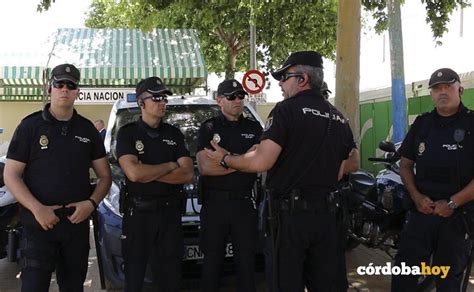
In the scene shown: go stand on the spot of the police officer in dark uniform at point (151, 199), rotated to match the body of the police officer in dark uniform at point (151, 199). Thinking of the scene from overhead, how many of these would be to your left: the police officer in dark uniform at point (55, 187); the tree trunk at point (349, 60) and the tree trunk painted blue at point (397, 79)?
2

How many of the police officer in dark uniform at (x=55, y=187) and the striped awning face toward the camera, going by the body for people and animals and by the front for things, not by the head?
2

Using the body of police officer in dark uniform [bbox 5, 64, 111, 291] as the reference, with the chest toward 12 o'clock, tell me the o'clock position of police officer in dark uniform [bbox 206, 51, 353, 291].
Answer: police officer in dark uniform [bbox 206, 51, 353, 291] is roughly at 10 o'clock from police officer in dark uniform [bbox 5, 64, 111, 291].

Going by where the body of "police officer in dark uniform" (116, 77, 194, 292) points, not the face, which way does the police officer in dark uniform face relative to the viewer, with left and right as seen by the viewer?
facing the viewer and to the right of the viewer

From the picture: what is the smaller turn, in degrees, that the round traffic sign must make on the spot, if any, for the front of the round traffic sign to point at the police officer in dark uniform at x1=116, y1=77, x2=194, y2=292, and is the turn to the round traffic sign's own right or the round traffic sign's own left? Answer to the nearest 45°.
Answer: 0° — it already faces them

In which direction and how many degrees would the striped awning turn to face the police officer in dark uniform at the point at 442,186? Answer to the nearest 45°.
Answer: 0° — it already faces them

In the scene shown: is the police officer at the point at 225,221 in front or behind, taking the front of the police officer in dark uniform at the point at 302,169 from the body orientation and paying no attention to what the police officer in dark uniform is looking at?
in front

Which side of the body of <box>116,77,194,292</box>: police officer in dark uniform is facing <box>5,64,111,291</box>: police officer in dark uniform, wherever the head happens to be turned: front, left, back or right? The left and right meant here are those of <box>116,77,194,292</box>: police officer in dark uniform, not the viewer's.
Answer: right

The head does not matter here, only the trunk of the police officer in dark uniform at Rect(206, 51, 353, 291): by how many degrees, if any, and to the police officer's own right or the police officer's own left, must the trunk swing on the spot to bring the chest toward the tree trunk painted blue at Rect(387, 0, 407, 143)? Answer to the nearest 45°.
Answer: approximately 45° to the police officer's own right

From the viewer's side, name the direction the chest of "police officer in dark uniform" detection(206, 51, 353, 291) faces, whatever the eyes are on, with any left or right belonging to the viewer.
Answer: facing away from the viewer and to the left of the viewer

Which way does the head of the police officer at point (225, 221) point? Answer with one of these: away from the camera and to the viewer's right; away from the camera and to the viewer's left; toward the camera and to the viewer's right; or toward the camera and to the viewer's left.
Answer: toward the camera and to the viewer's right

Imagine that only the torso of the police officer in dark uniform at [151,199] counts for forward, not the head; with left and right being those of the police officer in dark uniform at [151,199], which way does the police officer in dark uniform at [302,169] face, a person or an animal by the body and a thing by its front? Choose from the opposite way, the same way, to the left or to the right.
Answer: the opposite way

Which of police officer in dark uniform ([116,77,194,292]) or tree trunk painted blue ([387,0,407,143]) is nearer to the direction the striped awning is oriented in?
the police officer in dark uniform

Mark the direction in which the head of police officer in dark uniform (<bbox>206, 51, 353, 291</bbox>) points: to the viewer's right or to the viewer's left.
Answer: to the viewer's left
